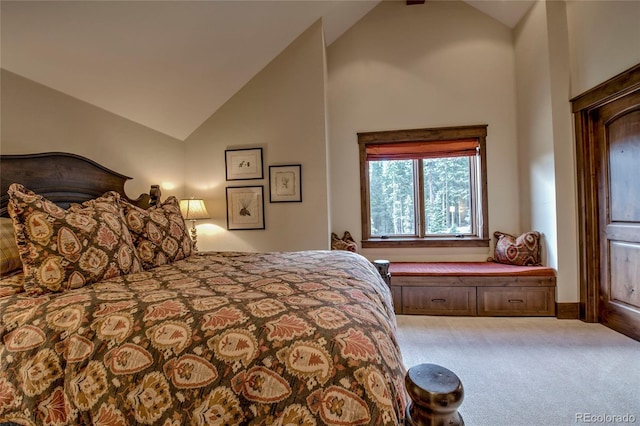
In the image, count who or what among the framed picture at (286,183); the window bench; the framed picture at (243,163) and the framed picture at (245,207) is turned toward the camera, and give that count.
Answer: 4

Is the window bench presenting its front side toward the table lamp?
no

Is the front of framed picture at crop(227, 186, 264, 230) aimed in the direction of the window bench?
no

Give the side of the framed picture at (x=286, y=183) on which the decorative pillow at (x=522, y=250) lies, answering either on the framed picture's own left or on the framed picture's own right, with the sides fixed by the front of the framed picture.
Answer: on the framed picture's own left

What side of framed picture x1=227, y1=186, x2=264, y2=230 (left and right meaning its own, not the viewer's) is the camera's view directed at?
front

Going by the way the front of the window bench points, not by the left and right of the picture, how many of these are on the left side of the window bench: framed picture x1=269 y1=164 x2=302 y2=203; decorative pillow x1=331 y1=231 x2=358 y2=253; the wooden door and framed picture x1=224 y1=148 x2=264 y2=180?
1

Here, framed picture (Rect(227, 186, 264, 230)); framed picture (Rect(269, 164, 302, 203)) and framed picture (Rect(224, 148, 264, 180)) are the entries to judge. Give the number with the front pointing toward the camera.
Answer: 3

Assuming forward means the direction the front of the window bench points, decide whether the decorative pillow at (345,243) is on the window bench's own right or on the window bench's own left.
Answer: on the window bench's own right

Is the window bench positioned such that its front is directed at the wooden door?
no

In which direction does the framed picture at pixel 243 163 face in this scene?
toward the camera

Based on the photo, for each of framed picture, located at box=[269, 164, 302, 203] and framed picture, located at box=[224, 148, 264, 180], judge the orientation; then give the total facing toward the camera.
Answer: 2

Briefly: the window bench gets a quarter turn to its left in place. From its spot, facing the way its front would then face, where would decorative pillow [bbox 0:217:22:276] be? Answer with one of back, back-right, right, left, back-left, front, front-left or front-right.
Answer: back-right

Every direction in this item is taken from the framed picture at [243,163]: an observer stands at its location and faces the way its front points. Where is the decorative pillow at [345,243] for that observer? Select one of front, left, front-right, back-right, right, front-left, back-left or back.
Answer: left

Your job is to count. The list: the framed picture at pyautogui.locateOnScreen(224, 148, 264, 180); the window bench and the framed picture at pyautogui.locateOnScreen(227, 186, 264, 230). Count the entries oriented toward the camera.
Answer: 3

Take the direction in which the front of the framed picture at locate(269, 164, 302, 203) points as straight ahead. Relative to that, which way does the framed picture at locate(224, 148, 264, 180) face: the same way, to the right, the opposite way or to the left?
the same way

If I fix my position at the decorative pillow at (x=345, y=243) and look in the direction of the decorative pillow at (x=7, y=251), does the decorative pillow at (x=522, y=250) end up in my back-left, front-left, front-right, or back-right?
back-left
